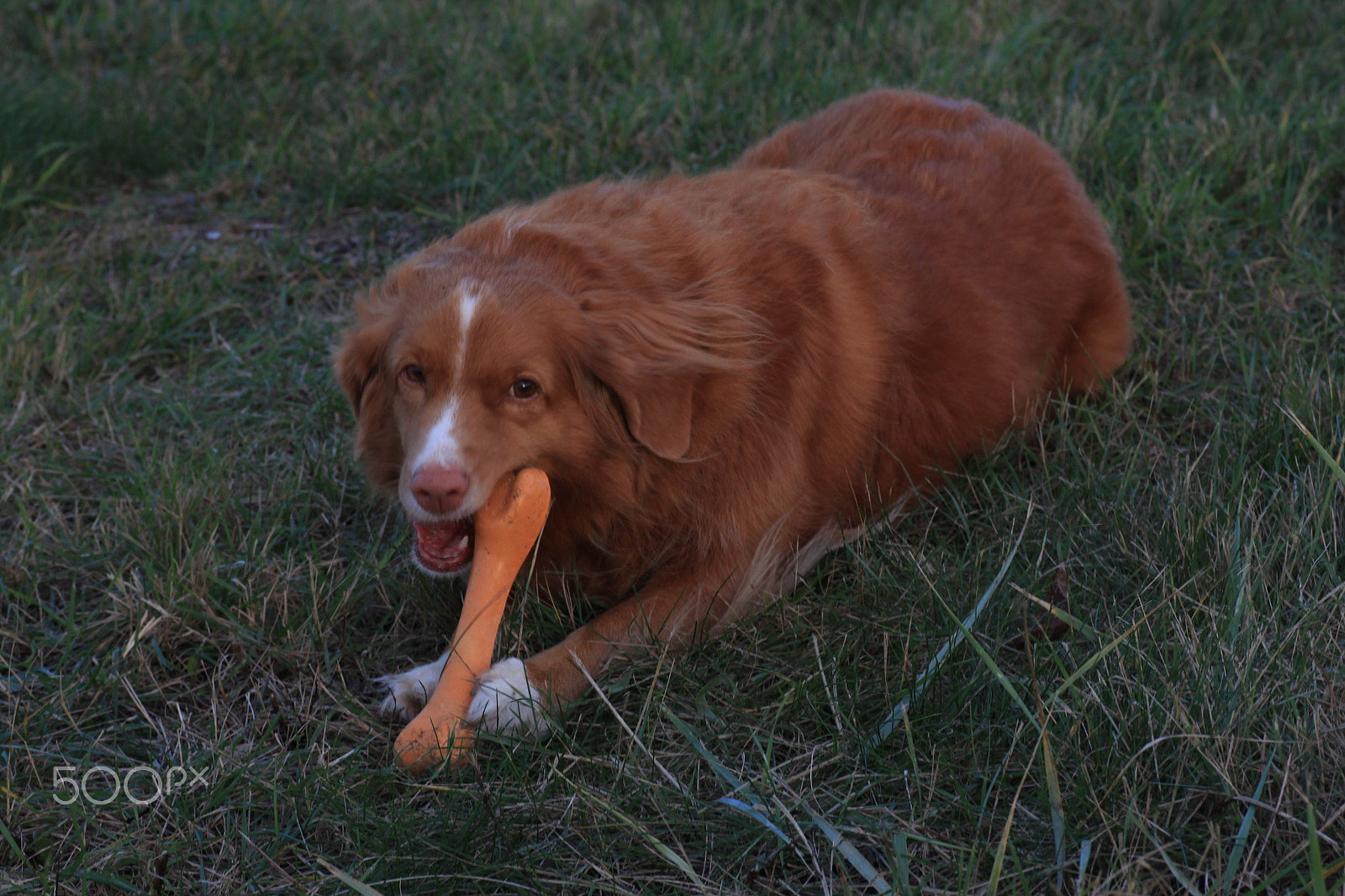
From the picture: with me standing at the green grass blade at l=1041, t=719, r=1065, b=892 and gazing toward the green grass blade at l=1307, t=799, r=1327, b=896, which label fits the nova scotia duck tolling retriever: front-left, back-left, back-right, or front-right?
back-left

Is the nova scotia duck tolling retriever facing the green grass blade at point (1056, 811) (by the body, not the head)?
no

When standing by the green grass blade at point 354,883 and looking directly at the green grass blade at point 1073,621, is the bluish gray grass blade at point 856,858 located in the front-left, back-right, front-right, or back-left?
front-right

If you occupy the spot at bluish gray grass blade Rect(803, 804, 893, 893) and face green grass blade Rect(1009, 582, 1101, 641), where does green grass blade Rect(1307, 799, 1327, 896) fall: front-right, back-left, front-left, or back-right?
front-right

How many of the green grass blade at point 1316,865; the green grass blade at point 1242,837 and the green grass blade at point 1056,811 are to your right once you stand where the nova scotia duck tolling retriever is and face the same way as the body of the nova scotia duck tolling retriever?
0

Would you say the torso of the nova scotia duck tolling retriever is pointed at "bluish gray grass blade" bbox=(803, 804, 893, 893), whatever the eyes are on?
no

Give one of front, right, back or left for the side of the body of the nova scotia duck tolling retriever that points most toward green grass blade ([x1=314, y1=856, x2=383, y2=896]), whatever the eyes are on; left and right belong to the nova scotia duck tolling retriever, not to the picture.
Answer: front

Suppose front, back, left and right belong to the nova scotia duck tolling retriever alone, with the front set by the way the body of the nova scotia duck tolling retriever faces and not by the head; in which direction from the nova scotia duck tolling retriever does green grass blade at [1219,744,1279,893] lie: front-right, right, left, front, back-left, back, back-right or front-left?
left

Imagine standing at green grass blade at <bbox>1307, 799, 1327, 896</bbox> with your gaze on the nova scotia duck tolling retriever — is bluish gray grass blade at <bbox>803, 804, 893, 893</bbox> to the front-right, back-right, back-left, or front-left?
front-left

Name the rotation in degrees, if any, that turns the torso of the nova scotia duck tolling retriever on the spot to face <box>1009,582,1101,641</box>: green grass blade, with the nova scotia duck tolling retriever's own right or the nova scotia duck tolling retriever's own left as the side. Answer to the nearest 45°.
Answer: approximately 90° to the nova scotia duck tolling retriever's own left
